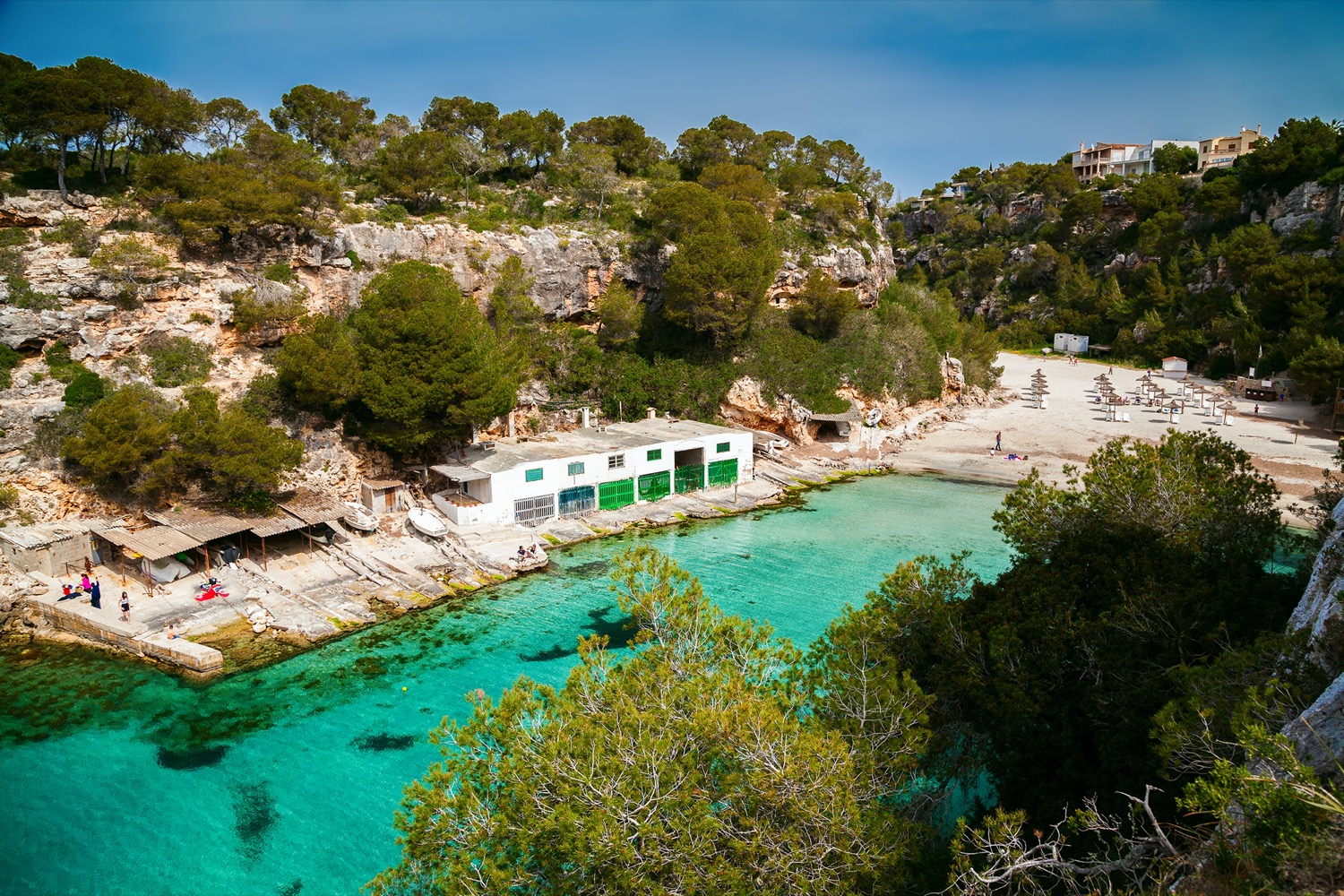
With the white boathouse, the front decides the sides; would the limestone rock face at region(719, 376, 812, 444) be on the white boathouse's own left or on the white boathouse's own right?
on the white boathouse's own left

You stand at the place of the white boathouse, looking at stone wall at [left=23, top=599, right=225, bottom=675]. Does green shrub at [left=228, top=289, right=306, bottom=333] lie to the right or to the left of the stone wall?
right

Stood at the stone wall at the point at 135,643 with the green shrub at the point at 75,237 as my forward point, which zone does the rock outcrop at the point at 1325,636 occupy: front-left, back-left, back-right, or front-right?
back-right

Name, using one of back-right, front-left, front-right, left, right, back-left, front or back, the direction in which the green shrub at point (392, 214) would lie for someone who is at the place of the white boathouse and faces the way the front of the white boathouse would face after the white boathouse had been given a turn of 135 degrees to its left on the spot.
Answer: front-left
